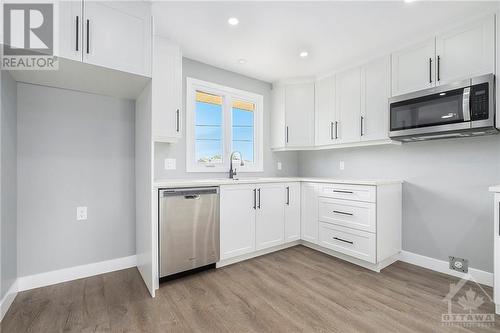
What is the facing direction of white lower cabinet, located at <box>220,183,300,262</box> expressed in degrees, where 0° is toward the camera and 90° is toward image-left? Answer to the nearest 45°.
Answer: approximately 315°

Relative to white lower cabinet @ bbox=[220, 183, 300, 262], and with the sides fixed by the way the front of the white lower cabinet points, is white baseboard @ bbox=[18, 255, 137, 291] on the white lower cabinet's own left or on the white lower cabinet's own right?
on the white lower cabinet's own right

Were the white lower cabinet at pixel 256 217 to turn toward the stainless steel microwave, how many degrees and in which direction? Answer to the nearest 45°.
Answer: approximately 45° to its left

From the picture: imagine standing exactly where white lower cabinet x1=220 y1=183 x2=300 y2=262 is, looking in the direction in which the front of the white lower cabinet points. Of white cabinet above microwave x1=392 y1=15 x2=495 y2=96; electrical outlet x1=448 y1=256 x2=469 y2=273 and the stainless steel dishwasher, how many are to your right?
1

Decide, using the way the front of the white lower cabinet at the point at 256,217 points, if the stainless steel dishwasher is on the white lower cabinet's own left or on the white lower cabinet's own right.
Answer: on the white lower cabinet's own right
